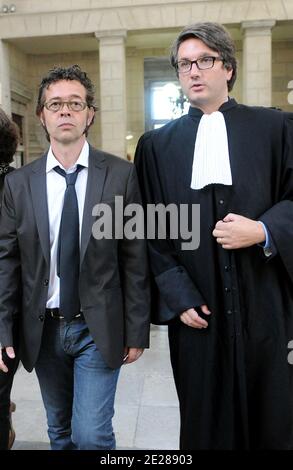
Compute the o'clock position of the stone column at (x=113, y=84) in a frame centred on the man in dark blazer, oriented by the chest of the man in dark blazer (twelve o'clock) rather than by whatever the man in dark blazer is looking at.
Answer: The stone column is roughly at 6 o'clock from the man in dark blazer.

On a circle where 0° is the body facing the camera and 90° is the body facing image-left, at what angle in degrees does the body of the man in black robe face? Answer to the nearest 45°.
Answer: approximately 0°

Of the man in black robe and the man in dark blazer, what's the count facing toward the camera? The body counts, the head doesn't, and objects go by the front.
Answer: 2

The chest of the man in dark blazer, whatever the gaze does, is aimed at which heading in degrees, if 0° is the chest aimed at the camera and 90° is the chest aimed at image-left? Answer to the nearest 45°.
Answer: approximately 0°

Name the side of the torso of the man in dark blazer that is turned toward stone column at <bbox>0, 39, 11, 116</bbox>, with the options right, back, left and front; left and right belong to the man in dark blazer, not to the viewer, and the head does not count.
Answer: back

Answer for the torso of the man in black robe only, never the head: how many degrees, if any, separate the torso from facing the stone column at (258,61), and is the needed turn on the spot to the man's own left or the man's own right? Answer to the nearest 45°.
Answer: approximately 180°

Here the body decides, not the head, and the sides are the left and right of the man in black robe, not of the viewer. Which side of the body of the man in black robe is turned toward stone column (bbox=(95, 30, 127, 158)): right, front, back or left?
back
